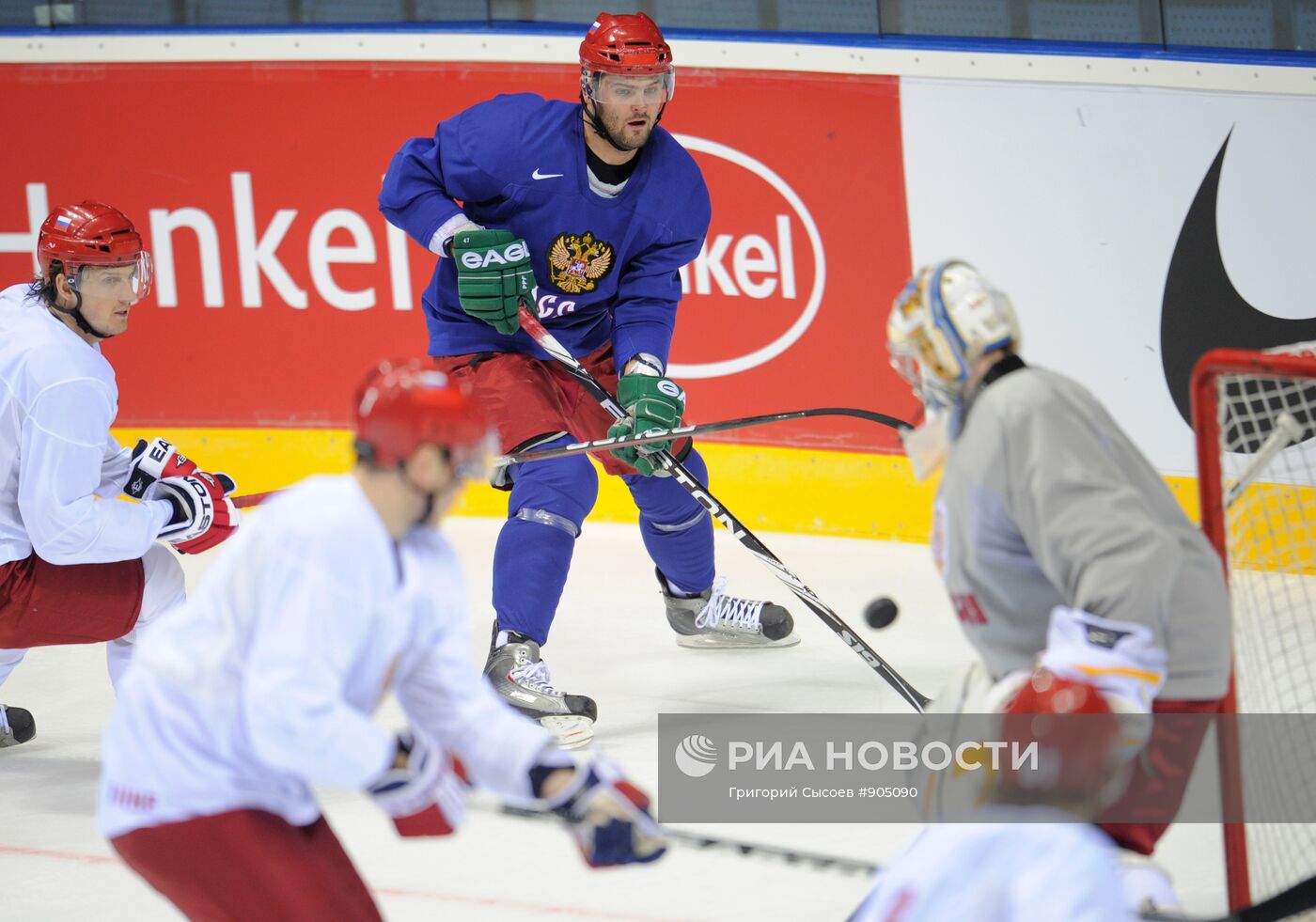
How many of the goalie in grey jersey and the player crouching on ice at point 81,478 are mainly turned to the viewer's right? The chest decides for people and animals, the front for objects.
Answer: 1

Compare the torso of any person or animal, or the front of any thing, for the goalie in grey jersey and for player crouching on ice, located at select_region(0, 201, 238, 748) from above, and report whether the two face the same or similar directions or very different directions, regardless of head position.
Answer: very different directions

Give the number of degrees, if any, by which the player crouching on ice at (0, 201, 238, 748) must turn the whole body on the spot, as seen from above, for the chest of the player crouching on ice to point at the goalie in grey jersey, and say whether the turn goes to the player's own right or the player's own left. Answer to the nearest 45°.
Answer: approximately 45° to the player's own right

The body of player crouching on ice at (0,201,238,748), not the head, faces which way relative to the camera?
to the viewer's right

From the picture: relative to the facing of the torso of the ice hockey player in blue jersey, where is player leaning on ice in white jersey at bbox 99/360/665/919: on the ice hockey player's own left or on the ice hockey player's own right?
on the ice hockey player's own right

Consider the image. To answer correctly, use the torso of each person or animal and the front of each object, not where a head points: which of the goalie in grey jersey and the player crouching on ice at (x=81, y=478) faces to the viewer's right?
the player crouching on ice
